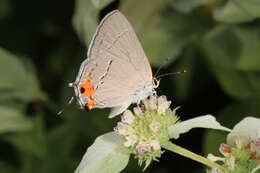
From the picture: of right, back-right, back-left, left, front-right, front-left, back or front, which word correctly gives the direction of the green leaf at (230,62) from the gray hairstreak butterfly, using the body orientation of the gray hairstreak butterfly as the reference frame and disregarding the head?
front-left

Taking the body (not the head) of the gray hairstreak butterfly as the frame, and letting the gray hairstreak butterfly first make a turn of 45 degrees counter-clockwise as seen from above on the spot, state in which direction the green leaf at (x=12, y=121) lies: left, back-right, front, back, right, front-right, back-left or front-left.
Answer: left

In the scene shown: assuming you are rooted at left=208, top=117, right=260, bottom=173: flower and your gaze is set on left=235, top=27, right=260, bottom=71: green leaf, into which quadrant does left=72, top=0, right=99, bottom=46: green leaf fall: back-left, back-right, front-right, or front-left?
front-left

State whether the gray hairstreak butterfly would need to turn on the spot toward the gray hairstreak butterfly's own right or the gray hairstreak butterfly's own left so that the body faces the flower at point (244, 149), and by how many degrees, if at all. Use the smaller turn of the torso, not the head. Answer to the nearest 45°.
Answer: approximately 45° to the gray hairstreak butterfly's own right

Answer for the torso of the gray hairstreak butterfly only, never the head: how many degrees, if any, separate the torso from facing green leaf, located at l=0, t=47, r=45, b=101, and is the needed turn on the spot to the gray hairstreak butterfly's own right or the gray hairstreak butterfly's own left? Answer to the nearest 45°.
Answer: approximately 135° to the gray hairstreak butterfly's own left

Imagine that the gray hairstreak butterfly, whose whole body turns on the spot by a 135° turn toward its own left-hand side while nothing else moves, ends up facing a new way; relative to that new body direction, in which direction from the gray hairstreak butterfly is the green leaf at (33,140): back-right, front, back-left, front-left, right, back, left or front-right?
front

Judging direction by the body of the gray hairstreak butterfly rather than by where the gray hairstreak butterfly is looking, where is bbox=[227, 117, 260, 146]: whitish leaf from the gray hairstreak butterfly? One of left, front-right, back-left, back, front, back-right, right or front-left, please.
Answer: front-right

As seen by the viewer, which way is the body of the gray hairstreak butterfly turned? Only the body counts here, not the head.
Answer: to the viewer's right

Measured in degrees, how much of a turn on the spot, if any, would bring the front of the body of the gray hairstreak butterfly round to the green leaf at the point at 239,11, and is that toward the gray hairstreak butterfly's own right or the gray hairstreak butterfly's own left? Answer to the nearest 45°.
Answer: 0° — it already faces it
